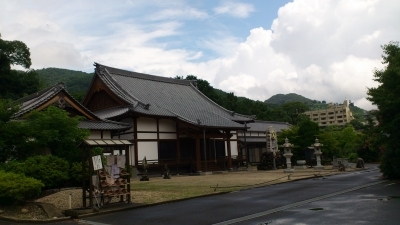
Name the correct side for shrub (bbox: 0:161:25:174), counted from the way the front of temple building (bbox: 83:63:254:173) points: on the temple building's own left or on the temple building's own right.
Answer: on the temple building's own right

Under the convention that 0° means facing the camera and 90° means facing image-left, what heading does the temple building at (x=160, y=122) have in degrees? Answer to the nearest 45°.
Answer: approximately 315°

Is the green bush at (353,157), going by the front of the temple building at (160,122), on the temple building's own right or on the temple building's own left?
on the temple building's own left

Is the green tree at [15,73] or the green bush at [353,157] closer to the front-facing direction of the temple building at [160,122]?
the green bush

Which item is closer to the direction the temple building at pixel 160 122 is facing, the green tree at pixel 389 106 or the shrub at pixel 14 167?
the green tree

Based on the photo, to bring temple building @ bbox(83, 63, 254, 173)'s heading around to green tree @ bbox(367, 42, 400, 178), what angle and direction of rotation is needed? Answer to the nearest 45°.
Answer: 0° — it already faces it

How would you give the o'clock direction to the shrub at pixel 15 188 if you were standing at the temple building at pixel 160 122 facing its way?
The shrub is roughly at 2 o'clock from the temple building.
